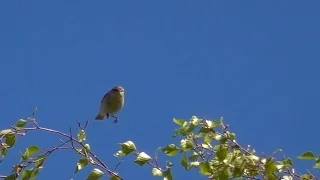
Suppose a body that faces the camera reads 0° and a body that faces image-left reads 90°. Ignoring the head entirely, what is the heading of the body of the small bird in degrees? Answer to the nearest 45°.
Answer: approximately 315°
